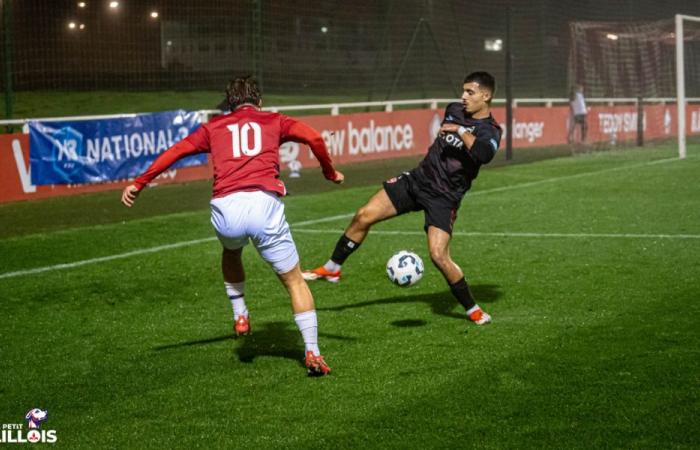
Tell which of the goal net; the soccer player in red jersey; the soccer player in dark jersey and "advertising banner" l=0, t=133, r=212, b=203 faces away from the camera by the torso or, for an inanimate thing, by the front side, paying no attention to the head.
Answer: the soccer player in red jersey

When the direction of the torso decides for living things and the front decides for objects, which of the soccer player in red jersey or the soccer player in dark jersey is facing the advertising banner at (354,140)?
the soccer player in red jersey

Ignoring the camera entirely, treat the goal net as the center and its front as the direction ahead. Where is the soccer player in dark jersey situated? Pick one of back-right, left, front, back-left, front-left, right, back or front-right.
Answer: right

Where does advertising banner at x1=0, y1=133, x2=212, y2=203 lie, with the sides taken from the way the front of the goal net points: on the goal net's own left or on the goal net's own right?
on the goal net's own right

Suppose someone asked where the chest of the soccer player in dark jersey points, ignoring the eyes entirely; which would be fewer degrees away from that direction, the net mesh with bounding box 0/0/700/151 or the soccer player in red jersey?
the soccer player in red jersey

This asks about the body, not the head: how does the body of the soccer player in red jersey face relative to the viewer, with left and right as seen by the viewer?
facing away from the viewer

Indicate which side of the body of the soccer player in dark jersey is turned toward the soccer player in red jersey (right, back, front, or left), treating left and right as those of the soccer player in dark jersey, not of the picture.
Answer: front

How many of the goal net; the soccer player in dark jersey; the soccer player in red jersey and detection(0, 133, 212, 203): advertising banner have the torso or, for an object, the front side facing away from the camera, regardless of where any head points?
1

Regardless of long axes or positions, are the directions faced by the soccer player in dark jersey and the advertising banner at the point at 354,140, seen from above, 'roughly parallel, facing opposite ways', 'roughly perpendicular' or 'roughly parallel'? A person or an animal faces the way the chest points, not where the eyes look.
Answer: roughly perpendicular

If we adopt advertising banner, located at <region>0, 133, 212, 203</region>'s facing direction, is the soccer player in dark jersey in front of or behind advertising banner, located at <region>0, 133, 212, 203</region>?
in front

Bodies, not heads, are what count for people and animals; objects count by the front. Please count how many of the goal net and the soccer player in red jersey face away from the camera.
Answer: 1

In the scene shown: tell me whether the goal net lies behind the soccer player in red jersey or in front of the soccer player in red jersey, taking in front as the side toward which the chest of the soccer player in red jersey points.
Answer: in front
